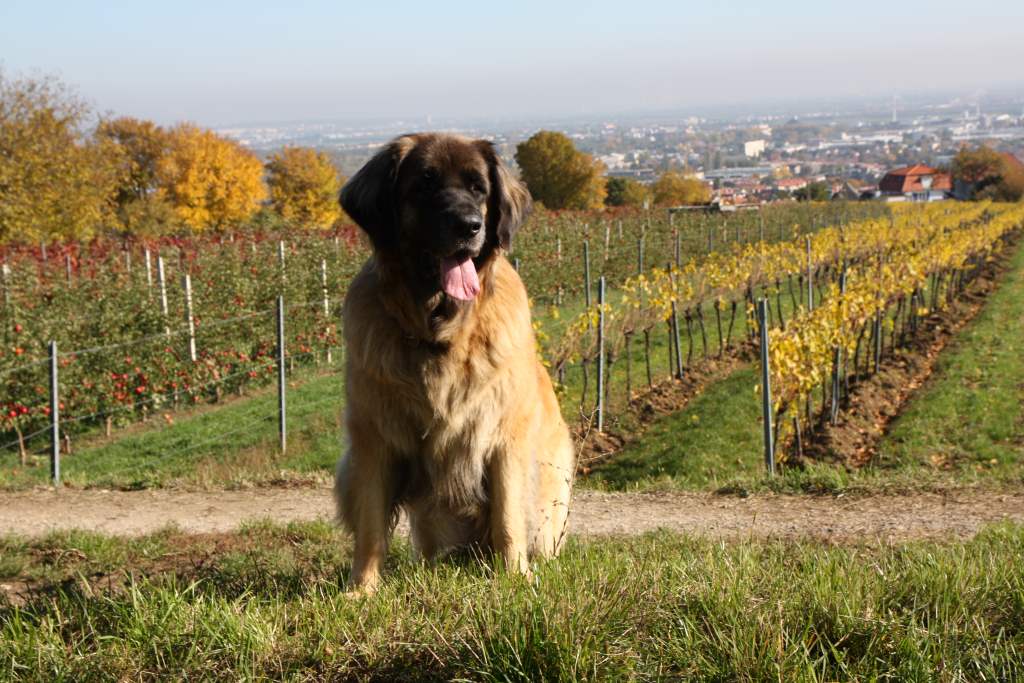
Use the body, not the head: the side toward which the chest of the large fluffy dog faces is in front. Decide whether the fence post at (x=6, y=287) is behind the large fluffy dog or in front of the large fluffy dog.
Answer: behind

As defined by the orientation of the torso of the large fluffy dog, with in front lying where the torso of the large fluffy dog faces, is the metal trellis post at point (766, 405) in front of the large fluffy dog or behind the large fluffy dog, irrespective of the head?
behind

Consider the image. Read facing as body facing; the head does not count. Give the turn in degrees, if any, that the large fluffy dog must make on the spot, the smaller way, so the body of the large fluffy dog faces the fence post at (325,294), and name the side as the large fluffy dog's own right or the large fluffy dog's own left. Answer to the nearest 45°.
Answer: approximately 180°

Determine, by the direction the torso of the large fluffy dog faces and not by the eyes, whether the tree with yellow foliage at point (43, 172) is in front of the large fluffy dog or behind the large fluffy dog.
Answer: behind

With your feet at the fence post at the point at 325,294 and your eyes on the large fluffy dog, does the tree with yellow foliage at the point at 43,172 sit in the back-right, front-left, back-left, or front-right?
back-right

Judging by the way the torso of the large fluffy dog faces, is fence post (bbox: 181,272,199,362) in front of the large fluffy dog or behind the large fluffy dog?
behind

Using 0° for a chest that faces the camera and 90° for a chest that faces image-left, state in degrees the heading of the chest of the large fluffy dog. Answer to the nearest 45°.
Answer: approximately 0°
